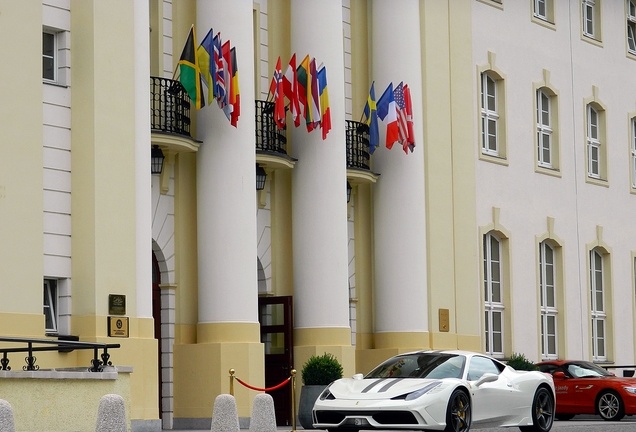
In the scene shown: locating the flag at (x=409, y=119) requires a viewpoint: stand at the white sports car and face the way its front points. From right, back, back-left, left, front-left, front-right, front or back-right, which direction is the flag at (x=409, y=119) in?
back-right

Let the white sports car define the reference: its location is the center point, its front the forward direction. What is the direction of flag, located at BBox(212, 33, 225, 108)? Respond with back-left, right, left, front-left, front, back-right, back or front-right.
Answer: right

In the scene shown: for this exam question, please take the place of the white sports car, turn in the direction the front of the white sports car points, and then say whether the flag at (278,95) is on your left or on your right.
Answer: on your right

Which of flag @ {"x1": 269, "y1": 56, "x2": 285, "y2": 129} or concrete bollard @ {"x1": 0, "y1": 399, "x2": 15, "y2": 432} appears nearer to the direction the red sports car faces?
the concrete bollard

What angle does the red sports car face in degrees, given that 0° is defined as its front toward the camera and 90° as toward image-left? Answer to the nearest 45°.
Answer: approximately 315°

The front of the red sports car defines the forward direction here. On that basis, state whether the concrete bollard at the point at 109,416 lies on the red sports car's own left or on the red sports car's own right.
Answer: on the red sports car's own right

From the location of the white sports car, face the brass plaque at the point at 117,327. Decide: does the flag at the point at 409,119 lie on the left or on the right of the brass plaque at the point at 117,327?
right

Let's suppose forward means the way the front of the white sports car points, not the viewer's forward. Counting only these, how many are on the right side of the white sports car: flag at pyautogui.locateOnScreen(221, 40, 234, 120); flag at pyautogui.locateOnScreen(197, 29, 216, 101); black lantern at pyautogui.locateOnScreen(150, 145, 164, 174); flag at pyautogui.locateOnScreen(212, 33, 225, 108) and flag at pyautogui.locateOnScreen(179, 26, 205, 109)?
5

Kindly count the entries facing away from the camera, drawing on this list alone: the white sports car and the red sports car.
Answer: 0

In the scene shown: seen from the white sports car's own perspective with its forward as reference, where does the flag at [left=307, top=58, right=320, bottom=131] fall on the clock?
The flag is roughly at 4 o'clock from the white sports car.
